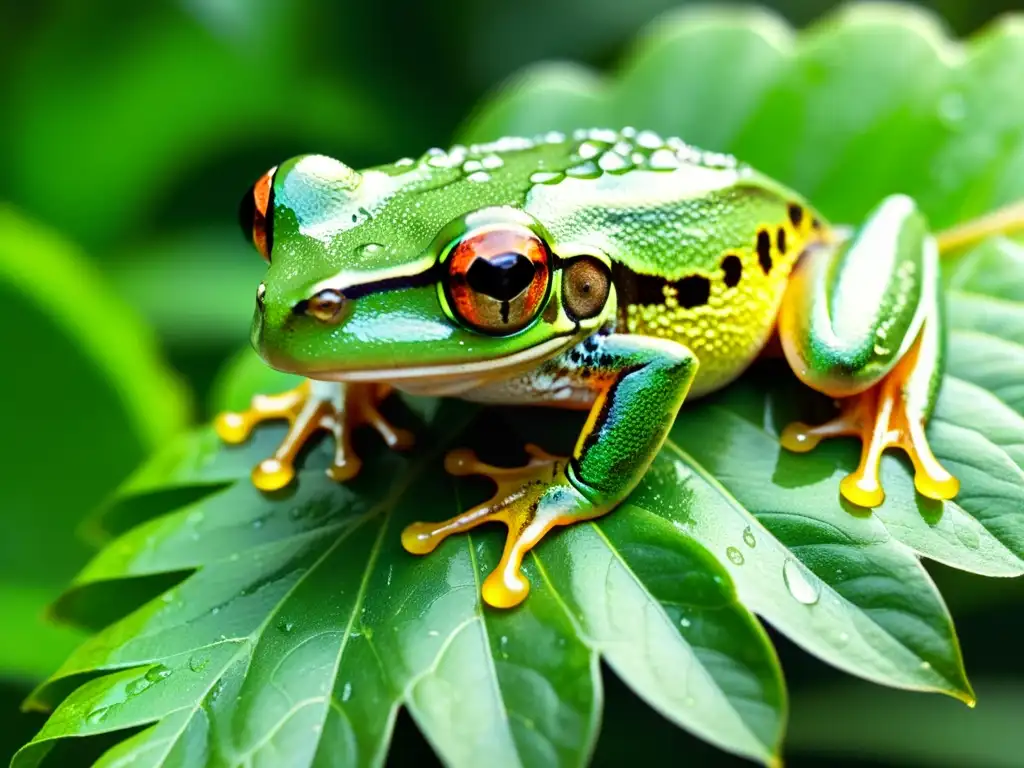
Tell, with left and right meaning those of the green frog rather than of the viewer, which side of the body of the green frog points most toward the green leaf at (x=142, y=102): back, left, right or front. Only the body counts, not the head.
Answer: right

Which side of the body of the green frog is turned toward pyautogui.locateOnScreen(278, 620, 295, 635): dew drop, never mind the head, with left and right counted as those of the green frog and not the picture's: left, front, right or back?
front

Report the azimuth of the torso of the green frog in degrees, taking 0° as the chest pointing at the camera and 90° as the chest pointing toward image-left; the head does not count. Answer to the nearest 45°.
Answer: approximately 45°

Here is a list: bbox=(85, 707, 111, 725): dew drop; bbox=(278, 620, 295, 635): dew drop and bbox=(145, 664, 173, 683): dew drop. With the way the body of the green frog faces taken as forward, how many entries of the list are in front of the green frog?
3

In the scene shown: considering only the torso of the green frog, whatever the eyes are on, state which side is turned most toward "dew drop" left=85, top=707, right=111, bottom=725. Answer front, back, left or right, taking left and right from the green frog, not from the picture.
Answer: front

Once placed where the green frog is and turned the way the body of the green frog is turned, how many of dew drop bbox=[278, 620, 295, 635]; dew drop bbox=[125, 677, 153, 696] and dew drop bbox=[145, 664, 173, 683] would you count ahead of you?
3

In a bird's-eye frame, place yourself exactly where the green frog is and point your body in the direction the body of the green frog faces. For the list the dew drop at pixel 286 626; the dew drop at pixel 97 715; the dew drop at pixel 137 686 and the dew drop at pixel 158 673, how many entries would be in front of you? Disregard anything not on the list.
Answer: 4

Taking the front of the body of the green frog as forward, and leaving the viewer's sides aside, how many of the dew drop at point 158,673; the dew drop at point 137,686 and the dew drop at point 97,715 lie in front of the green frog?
3

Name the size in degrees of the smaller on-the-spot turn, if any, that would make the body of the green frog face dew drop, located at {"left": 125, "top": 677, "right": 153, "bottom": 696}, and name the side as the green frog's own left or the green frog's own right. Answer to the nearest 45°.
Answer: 0° — it already faces it
